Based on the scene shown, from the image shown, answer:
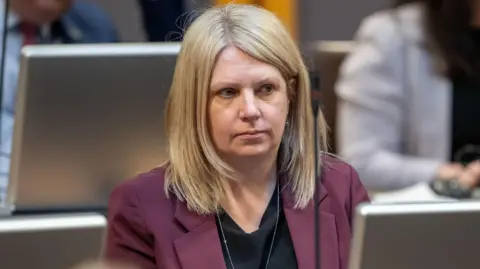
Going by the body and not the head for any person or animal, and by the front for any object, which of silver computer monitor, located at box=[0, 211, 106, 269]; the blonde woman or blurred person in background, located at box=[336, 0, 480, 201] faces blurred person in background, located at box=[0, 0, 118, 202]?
the silver computer monitor

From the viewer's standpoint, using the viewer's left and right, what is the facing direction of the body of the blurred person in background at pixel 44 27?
facing the viewer and to the left of the viewer

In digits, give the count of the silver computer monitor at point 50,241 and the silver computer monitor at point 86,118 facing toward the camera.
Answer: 0

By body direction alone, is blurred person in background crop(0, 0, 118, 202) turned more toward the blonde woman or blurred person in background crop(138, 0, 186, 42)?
the blonde woman

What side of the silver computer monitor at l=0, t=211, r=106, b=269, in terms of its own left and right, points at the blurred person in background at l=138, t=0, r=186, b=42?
front

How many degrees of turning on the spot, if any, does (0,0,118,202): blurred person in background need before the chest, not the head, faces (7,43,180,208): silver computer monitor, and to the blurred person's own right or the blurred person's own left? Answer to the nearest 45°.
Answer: approximately 45° to the blurred person's own left

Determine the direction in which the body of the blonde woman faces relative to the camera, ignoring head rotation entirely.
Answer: toward the camera

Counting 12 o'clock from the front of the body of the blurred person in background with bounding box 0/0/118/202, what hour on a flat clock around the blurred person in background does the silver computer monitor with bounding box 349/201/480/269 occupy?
The silver computer monitor is roughly at 10 o'clock from the blurred person in background.

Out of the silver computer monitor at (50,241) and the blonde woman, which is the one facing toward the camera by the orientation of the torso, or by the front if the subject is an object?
the blonde woman

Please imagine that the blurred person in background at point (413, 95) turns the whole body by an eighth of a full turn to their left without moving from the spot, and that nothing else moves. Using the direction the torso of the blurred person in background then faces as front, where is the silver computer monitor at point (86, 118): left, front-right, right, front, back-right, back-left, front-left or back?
back-right

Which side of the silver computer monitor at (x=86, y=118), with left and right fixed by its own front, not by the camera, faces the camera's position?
back

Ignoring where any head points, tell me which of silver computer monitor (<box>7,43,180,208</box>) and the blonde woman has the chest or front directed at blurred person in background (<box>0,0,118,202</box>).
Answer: the silver computer monitor

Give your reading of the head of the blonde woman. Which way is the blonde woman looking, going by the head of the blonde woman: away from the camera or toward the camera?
toward the camera

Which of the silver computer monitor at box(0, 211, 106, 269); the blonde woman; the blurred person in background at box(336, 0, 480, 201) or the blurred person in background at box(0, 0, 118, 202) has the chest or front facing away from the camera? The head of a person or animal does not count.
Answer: the silver computer monitor

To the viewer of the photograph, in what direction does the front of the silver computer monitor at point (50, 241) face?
facing away from the viewer

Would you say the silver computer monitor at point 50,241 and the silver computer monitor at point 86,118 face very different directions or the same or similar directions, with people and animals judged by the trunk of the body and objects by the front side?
same or similar directions

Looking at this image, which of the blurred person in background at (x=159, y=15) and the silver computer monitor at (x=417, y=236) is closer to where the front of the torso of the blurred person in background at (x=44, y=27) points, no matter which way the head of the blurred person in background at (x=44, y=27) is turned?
the silver computer monitor
